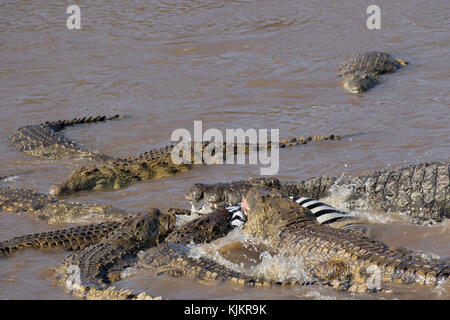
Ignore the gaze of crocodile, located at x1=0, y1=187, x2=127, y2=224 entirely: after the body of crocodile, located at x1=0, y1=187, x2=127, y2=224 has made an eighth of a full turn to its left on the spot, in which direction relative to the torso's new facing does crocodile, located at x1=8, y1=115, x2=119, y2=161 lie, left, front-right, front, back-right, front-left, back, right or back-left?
front-left

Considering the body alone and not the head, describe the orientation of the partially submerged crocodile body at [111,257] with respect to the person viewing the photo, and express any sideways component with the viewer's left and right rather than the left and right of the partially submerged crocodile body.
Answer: facing away from the viewer and to the right of the viewer

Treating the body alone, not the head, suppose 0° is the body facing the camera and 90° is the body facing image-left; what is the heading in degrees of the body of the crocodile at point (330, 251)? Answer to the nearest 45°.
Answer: approximately 135°

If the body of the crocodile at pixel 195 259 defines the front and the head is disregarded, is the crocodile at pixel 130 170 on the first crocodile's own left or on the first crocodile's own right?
on the first crocodile's own left

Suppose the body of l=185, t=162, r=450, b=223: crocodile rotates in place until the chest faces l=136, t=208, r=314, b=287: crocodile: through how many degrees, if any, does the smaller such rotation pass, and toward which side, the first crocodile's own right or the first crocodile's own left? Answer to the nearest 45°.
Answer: approximately 45° to the first crocodile's own left

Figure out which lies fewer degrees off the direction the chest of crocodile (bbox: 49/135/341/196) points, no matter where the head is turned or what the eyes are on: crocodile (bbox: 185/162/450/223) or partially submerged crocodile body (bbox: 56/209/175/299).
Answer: the partially submerged crocodile body

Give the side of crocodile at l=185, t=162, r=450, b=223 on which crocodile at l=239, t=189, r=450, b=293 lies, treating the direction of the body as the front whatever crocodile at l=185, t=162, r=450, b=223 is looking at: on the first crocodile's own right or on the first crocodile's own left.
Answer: on the first crocodile's own left

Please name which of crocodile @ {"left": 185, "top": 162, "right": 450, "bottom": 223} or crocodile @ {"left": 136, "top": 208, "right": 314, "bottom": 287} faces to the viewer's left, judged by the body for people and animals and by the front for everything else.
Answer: crocodile @ {"left": 185, "top": 162, "right": 450, "bottom": 223}

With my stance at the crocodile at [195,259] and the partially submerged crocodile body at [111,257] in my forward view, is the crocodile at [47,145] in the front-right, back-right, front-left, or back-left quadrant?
front-right

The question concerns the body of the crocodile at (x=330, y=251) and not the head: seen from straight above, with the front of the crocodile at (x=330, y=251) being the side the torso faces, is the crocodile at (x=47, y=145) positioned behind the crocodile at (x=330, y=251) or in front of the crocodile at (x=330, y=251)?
in front

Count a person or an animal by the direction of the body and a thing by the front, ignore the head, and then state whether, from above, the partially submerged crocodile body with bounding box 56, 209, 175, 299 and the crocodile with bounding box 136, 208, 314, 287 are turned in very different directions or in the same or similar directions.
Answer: same or similar directions

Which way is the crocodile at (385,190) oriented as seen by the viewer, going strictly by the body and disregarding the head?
to the viewer's left

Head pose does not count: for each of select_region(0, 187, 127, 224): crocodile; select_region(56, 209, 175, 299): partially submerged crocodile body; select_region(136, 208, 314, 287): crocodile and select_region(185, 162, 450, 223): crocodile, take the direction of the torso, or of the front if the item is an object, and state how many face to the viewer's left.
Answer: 1

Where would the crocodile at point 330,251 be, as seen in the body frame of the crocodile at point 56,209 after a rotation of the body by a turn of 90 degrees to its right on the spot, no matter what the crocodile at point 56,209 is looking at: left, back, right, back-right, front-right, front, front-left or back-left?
front-left

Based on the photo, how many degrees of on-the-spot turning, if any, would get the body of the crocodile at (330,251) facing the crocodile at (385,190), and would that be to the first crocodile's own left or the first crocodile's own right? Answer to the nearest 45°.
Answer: approximately 45° to the first crocodile's own right

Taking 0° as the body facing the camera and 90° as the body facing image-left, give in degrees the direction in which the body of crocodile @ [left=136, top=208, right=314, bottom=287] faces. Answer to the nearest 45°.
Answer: approximately 225°

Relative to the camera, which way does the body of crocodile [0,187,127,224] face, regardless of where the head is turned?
to the viewer's right
